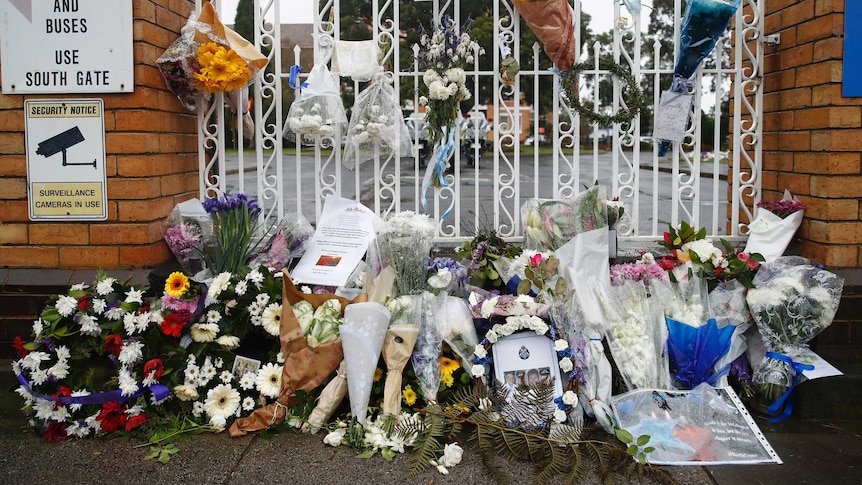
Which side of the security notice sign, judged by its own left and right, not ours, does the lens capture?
front

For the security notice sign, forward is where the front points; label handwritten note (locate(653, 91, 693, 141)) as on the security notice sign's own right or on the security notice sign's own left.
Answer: on the security notice sign's own left

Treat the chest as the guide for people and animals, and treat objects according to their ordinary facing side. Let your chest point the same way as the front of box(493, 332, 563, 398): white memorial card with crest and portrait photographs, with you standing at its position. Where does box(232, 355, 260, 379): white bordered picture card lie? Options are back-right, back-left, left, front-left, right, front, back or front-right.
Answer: right

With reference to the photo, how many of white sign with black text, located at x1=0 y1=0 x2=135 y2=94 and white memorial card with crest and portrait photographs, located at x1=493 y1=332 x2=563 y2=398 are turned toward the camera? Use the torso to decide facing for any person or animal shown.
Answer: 2

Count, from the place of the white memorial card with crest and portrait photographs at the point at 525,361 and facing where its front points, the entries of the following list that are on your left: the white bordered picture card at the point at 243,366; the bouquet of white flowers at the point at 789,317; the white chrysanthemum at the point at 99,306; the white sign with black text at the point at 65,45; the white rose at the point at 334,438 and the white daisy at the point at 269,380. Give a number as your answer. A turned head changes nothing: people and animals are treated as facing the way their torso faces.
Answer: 1

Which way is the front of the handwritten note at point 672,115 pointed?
toward the camera

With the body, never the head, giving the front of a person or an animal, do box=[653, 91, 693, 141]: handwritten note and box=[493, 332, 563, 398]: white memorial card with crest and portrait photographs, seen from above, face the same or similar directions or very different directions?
same or similar directions

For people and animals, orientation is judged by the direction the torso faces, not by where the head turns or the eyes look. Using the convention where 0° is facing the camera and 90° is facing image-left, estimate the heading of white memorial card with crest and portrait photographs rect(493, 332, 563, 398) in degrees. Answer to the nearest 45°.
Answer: approximately 0°

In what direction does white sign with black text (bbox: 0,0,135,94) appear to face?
toward the camera

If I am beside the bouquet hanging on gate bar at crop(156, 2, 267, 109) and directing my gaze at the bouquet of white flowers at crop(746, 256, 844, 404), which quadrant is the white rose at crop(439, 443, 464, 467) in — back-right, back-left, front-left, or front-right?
front-right

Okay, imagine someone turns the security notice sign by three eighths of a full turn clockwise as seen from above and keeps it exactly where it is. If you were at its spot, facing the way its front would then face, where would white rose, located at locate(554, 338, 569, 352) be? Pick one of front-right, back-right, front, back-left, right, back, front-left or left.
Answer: back

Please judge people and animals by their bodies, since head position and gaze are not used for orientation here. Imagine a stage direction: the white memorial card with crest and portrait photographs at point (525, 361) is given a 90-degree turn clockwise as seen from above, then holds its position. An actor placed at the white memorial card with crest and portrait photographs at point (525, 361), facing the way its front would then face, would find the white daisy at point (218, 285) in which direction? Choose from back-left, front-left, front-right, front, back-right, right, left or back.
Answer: front
